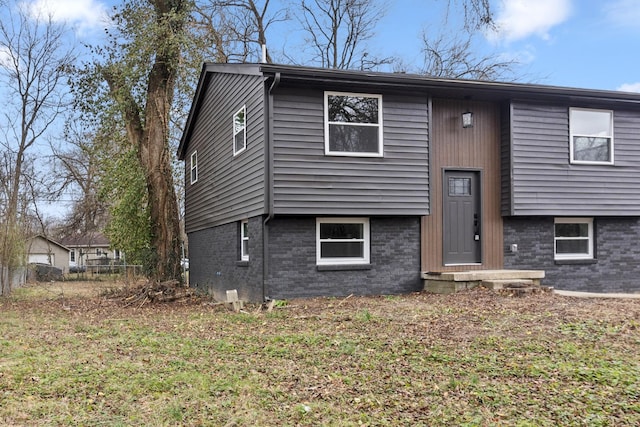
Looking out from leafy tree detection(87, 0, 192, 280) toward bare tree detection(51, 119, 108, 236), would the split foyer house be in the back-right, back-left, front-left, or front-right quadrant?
back-right

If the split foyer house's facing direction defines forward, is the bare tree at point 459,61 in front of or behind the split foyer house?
behind

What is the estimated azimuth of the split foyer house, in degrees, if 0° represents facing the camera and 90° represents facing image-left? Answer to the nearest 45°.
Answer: approximately 0°
